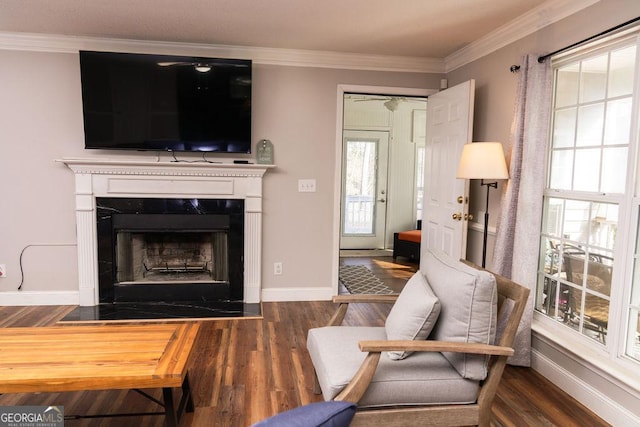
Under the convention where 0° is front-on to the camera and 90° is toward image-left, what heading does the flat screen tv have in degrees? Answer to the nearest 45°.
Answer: approximately 0°

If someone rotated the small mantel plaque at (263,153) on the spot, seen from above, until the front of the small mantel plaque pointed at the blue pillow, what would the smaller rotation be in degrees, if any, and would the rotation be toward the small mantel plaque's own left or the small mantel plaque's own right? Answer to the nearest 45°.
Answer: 0° — it already faces it

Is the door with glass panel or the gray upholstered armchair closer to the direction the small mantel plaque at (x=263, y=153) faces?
the gray upholstered armchair

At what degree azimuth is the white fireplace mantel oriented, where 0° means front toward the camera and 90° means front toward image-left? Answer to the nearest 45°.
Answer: approximately 0°

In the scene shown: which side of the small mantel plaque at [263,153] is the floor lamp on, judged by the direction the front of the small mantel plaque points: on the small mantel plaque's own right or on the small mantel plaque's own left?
on the small mantel plaque's own left

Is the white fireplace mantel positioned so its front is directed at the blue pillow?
yes

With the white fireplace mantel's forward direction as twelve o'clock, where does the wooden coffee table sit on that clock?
The wooden coffee table is roughly at 12 o'clock from the white fireplace mantel.
